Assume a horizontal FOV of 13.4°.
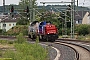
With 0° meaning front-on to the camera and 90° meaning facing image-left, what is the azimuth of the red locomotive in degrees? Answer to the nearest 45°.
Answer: approximately 315°
